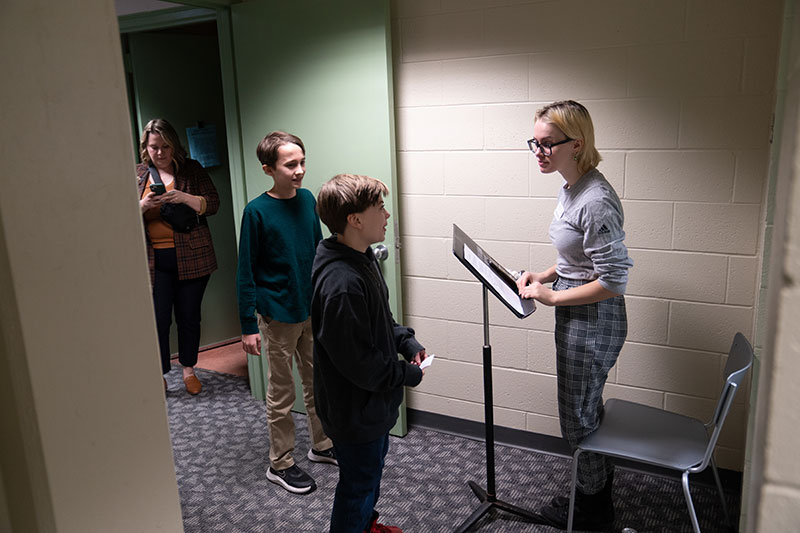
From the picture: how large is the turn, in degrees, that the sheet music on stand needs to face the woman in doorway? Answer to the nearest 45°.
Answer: approximately 135° to its left

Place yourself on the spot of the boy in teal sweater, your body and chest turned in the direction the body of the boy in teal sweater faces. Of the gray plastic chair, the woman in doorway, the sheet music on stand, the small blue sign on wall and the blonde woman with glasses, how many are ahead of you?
3

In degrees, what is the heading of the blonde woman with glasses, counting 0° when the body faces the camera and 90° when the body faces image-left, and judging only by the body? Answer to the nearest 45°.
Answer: approximately 90°

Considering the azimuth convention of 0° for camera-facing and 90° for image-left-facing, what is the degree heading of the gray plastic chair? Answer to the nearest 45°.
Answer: approximately 90°

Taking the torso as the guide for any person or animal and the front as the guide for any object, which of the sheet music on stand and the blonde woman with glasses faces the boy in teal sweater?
the blonde woman with glasses

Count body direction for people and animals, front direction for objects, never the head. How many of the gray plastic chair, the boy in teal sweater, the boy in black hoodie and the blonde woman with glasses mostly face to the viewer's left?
2

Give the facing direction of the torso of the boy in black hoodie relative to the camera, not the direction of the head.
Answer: to the viewer's right

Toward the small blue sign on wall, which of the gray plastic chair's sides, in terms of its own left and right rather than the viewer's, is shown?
front

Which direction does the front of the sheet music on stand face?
to the viewer's right

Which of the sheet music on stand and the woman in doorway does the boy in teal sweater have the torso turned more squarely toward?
the sheet music on stand

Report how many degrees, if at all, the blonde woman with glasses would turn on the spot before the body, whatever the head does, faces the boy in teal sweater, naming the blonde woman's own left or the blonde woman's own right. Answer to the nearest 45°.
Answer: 0° — they already face them

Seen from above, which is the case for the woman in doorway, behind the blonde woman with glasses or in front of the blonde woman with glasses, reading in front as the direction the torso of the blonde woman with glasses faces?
in front

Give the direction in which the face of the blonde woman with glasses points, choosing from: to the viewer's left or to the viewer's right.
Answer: to the viewer's left

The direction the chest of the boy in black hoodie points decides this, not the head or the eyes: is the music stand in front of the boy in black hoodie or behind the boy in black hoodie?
in front

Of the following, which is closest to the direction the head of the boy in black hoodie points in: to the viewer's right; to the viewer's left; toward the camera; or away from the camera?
to the viewer's right
